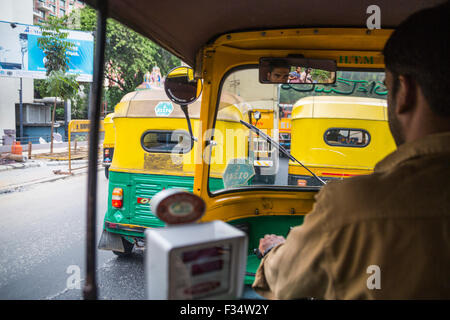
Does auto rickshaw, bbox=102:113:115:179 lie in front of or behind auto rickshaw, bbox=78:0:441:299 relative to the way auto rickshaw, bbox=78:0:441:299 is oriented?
in front

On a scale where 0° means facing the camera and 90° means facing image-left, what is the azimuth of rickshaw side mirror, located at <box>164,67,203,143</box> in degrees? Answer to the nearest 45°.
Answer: approximately 0°

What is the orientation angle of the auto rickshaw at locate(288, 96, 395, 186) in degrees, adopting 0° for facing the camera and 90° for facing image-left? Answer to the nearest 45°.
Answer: approximately 180°

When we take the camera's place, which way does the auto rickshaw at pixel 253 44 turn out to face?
facing away from the viewer

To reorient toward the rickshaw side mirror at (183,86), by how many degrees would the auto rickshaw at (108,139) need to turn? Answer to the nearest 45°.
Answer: approximately 180°

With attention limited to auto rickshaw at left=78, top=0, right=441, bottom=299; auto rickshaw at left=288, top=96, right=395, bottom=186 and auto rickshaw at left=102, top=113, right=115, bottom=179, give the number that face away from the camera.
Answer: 3

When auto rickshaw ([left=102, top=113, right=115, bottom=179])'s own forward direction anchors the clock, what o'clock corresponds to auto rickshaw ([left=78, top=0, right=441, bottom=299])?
auto rickshaw ([left=78, top=0, right=441, bottom=299]) is roughly at 6 o'clock from auto rickshaw ([left=102, top=113, right=115, bottom=179]).

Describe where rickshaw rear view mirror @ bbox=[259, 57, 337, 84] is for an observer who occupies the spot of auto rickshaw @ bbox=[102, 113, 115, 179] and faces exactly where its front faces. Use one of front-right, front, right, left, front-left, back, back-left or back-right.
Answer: back

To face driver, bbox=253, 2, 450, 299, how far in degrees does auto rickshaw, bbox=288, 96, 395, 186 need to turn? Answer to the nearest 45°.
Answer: approximately 180°

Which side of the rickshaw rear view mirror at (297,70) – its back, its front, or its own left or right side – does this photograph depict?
front

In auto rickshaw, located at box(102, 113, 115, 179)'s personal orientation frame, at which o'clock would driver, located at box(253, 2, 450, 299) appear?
The driver is roughly at 6 o'clock from the auto rickshaw.

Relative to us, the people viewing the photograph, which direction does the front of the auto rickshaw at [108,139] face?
facing away from the viewer

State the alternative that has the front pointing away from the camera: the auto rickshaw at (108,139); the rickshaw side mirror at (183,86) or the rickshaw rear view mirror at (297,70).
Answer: the auto rickshaw

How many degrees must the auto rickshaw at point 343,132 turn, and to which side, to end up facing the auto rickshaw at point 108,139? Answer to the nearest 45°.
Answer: approximately 45° to its left
